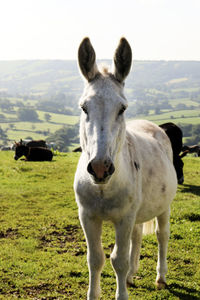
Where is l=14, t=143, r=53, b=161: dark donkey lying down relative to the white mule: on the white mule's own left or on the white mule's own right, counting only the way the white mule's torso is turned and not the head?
on the white mule's own right

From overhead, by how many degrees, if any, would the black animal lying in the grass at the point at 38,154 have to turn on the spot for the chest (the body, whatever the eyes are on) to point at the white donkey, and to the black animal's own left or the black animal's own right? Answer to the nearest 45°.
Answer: approximately 90° to the black animal's own left

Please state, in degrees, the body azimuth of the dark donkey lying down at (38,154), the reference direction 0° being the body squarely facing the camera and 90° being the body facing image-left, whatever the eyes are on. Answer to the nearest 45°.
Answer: approximately 90°

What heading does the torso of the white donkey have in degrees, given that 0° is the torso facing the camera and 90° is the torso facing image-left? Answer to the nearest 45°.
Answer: approximately 45°
